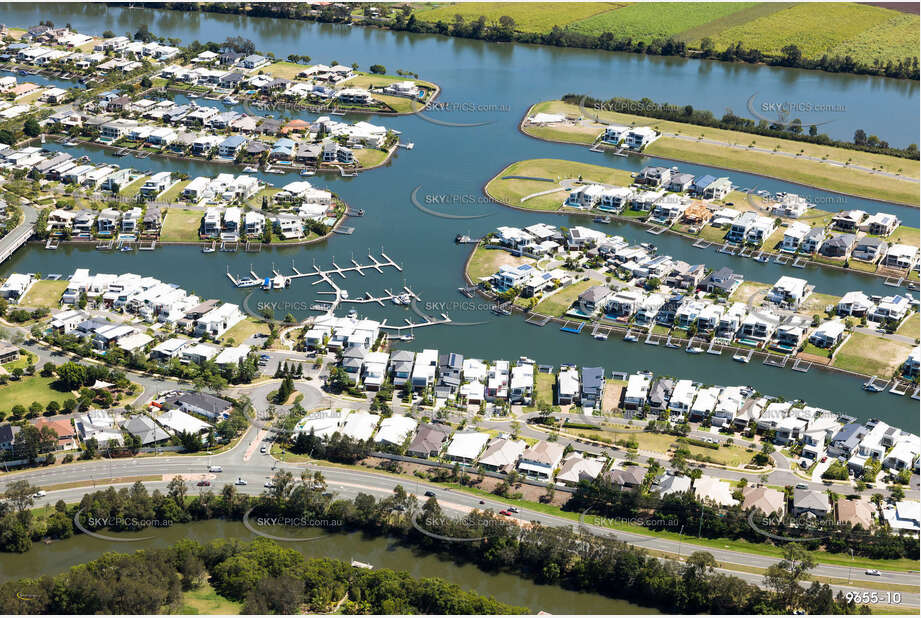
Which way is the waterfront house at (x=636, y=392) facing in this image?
toward the camera

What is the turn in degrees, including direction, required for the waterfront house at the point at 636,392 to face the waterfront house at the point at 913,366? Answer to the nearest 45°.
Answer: approximately 135° to its left

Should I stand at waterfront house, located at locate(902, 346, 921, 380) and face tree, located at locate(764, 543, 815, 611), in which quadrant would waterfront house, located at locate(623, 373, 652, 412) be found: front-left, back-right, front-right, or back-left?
front-right

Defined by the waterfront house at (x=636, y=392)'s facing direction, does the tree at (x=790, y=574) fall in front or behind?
in front

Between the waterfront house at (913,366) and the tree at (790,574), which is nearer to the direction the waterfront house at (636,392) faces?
the tree

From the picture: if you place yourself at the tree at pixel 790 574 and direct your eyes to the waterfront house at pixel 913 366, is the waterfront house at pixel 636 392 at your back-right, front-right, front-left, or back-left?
front-left
